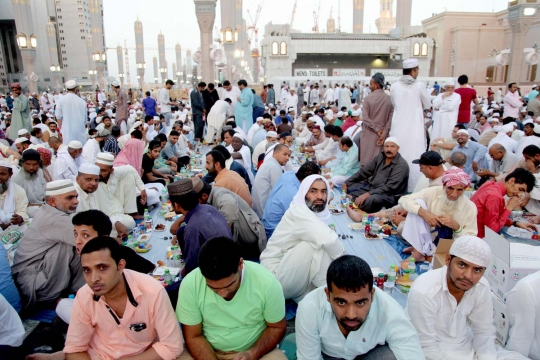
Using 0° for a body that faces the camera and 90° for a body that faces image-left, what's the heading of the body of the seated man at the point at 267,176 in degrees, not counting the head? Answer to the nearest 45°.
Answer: approximately 270°

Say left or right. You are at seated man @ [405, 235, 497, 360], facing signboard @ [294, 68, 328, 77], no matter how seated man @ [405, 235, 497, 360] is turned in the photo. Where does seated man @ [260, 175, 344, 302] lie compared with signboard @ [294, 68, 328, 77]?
left

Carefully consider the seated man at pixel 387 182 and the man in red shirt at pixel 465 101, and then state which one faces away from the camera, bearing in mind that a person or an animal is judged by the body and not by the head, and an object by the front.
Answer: the man in red shirt

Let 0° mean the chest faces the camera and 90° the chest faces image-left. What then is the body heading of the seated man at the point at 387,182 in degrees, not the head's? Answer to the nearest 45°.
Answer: approximately 45°

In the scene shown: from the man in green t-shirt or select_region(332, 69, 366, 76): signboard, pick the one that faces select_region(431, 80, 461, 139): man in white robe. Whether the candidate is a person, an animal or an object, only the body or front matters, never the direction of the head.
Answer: the signboard

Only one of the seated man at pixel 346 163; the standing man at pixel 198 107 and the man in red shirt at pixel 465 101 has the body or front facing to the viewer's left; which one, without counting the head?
the seated man
